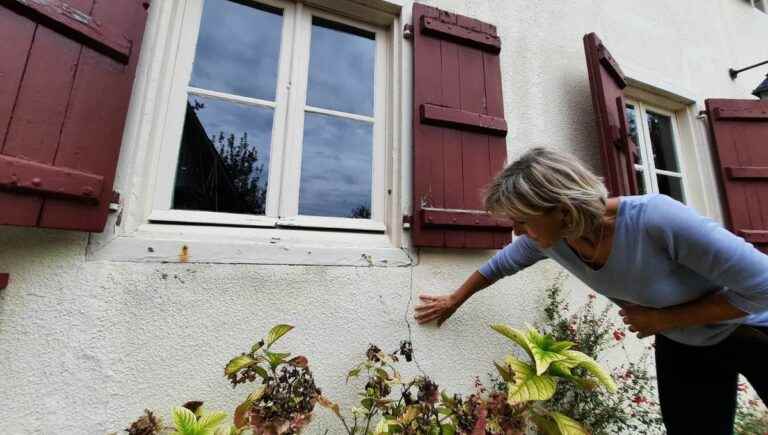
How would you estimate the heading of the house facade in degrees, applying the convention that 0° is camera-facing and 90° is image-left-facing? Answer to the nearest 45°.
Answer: approximately 315°

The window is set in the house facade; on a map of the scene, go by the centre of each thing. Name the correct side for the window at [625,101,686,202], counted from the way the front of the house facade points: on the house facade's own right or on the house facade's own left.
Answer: on the house facade's own left

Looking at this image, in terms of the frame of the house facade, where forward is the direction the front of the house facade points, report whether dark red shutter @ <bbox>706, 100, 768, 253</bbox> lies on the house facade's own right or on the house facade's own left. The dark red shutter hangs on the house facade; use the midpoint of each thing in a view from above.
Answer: on the house facade's own left

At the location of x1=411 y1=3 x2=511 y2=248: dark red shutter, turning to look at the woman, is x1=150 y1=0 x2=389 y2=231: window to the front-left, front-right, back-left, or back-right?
back-right
